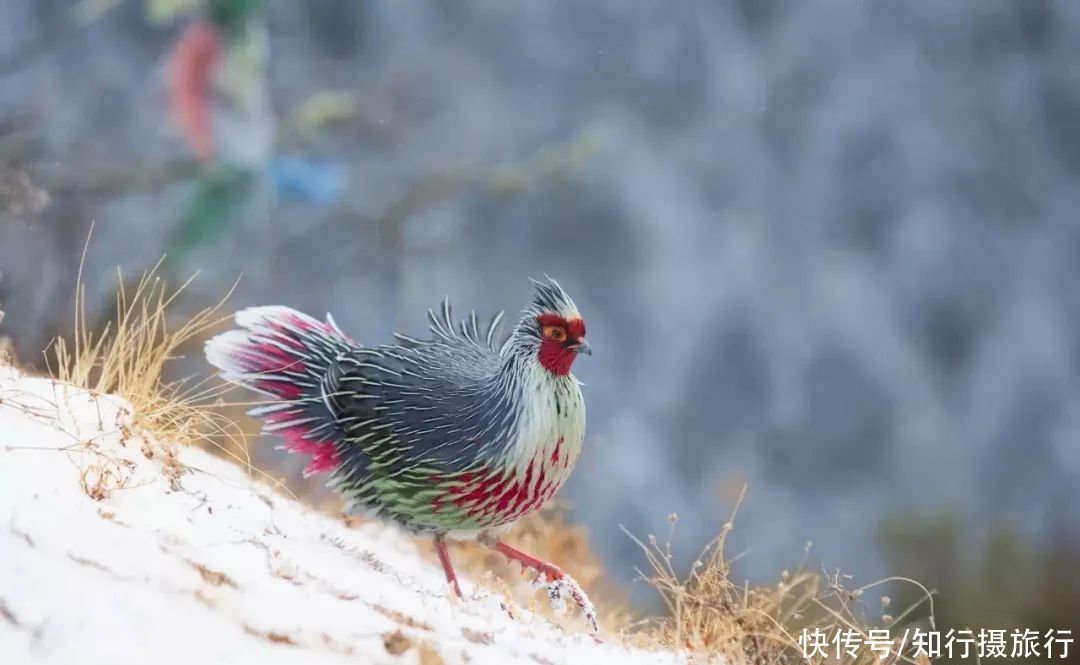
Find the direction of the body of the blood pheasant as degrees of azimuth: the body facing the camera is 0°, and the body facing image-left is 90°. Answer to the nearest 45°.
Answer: approximately 270°
